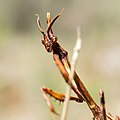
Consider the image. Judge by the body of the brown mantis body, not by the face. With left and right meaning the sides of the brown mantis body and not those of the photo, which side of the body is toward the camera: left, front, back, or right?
left
